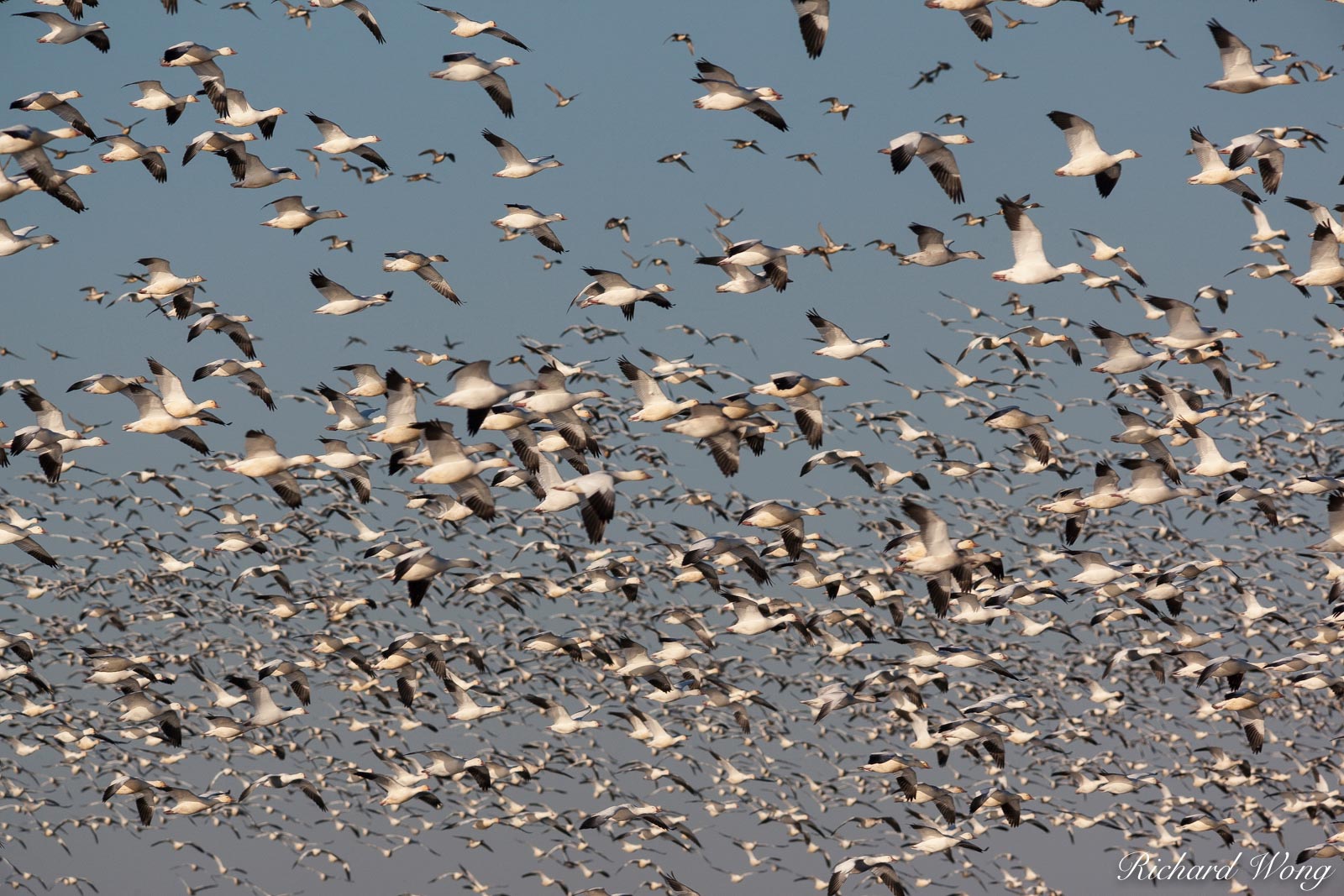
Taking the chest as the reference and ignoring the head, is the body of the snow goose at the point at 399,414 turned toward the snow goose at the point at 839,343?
yes

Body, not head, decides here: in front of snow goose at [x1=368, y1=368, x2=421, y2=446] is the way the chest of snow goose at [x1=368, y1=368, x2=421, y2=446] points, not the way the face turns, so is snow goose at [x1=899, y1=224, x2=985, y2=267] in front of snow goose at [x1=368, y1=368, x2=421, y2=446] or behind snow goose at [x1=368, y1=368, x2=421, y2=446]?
in front

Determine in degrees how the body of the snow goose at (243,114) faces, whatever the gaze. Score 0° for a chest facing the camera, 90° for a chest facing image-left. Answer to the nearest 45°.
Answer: approximately 270°

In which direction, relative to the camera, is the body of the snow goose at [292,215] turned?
to the viewer's right

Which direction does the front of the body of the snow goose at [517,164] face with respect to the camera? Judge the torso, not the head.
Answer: to the viewer's right

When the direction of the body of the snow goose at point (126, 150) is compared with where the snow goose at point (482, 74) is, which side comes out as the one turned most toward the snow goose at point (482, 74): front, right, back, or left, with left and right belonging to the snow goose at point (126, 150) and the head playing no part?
front

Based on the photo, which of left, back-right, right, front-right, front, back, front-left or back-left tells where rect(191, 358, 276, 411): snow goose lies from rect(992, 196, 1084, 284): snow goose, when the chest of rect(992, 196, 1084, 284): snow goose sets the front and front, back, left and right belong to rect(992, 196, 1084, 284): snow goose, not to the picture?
back

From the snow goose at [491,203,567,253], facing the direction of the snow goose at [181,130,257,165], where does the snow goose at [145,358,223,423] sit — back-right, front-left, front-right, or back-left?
front-left

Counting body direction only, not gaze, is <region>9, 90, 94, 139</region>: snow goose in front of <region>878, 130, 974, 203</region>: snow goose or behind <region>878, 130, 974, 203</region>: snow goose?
behind

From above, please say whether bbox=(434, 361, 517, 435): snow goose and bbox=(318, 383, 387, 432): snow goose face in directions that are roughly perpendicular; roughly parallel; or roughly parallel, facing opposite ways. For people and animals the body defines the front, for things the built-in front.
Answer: roughly parallel

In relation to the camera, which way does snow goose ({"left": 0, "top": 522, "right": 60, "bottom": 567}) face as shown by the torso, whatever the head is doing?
to the viewer's right

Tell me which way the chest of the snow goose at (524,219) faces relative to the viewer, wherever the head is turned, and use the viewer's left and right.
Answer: facing to the right of the viewer

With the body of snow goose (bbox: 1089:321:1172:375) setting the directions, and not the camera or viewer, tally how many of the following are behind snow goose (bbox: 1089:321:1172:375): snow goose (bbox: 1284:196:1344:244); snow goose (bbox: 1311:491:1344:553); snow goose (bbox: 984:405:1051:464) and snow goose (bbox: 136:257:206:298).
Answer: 2

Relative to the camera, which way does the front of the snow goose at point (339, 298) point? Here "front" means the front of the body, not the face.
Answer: to the viewer's right

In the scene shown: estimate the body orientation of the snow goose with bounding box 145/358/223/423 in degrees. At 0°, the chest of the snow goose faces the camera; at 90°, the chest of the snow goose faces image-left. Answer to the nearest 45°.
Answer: approximately 270°

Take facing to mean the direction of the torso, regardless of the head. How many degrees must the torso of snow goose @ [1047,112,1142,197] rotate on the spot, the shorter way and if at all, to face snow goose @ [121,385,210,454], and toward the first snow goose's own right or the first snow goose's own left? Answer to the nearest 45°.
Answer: approximately 180°

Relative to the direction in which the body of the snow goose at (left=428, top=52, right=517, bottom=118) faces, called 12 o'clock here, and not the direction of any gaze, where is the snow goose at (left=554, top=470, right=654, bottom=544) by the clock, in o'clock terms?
the snow goose at (left=554, top=470, right=654, bottom=544) is roughly at 3 o'clock from the snow goose at (left=428, top=52, right=517, bottom=118).

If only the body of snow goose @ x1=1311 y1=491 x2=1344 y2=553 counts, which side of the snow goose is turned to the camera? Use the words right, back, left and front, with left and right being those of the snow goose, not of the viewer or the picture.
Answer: right
